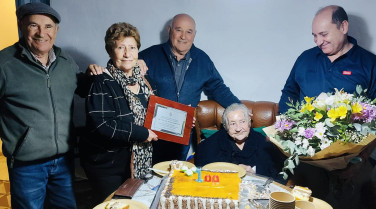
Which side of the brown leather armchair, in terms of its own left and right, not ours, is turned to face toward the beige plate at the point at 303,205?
front

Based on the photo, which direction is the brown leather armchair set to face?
toward the camera

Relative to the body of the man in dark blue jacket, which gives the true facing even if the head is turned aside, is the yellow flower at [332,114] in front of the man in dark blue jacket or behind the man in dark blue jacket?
in front

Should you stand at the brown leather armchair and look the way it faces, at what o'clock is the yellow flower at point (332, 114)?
The yellow flower is roughly at 11 o'clock from the brown leather armchair.

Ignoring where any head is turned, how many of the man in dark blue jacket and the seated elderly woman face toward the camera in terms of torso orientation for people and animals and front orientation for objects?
2

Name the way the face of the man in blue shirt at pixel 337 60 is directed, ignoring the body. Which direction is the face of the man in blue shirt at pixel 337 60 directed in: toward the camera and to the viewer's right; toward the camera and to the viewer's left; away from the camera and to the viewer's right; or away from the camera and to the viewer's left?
toward the camera and to the viewer's left

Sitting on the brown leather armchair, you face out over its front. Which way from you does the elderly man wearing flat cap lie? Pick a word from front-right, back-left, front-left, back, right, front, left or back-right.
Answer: front-right

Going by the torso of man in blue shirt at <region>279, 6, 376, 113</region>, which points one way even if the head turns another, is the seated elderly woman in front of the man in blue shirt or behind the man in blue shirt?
in front

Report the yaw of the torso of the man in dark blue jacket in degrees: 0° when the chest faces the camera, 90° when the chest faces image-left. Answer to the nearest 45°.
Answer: approximately 0°
